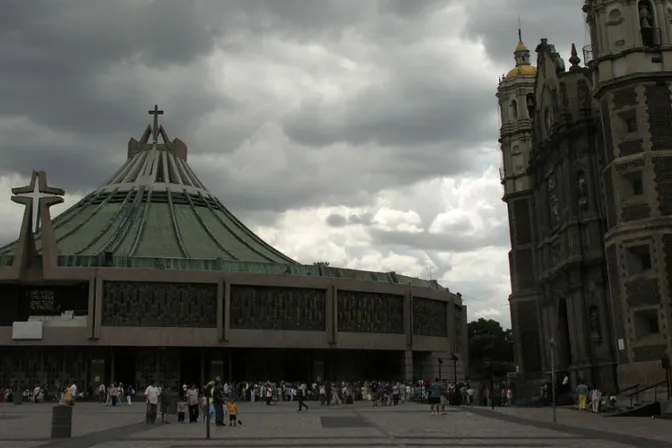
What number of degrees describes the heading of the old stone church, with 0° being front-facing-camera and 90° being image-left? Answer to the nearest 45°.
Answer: approximately 45°
